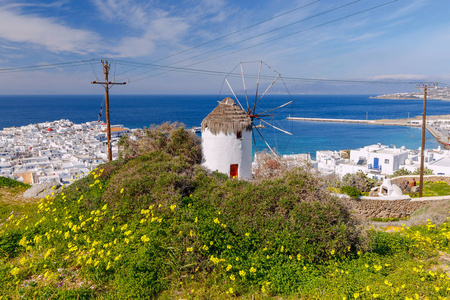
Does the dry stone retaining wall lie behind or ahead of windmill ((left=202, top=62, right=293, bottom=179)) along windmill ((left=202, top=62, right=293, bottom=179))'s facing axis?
ahead

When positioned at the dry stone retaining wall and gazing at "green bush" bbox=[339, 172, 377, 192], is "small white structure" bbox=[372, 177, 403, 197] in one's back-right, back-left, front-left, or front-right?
front-right

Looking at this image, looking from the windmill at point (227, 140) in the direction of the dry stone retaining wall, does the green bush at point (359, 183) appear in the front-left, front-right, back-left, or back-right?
front-left

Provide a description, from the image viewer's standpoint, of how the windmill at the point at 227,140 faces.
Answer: facing away from the viewer and to the right of the viewer

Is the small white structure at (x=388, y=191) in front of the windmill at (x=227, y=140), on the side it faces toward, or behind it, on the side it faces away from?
in front

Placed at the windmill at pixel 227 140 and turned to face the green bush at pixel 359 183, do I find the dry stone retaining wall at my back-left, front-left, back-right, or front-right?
front-right
